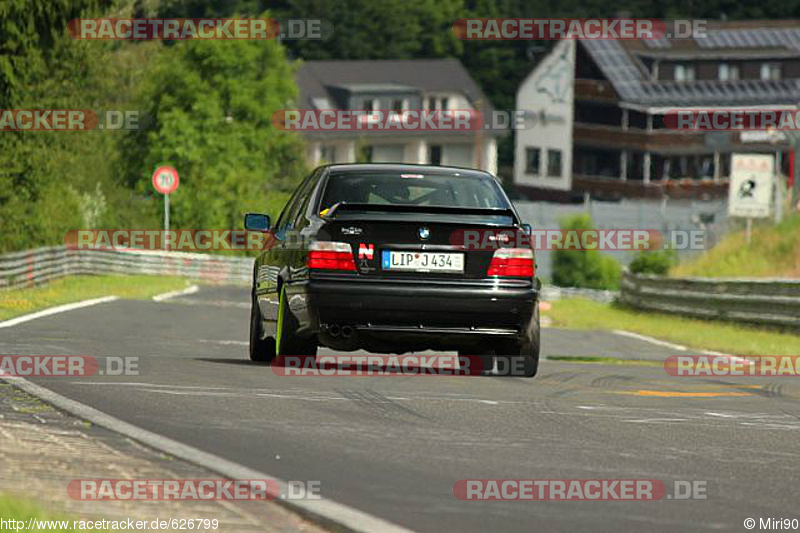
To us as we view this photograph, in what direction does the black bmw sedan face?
facing away from the viewer

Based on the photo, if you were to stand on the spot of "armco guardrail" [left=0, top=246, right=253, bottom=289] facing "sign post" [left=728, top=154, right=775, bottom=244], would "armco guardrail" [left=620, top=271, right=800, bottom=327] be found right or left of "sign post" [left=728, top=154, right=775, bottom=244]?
right

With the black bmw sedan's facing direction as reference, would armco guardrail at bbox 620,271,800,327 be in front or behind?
in front

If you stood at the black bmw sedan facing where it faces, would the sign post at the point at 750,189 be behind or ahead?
ahead

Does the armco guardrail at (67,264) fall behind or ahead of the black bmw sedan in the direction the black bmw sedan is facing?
ahead
